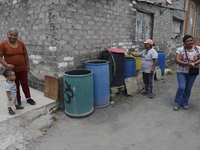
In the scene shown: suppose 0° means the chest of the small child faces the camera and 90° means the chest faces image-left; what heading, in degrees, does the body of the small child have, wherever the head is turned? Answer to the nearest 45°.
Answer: approximately 315°

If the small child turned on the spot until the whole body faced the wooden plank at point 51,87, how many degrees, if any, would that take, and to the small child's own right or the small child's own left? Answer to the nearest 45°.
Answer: approximately 90° to the small child's own left

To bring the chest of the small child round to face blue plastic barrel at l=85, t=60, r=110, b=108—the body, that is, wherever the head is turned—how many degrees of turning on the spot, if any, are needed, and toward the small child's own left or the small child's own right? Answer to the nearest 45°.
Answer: approximately 45° to the small child's own left

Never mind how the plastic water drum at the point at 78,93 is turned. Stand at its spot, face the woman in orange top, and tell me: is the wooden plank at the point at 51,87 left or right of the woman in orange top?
right

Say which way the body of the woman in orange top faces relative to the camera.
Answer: toward the camera

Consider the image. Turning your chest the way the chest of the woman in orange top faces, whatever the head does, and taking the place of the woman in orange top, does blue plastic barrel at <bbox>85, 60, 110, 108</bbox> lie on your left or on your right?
on your left

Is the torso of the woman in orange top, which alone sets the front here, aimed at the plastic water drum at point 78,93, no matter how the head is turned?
no

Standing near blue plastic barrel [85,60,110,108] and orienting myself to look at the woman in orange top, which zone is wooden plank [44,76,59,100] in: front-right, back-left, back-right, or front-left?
front-right

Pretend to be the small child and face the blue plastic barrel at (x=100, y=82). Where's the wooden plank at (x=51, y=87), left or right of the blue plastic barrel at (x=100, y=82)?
left

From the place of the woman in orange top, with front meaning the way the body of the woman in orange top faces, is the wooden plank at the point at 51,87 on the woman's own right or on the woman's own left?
on the woman's own left

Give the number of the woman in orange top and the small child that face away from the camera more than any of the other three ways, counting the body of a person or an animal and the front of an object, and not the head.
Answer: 0
